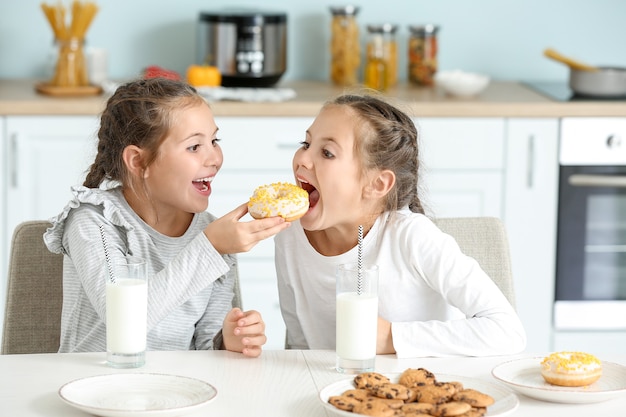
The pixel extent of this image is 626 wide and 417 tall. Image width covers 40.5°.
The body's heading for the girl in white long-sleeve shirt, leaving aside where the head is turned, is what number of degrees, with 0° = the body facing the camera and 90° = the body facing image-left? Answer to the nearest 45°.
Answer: approximately 45°

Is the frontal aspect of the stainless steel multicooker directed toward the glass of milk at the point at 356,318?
yes

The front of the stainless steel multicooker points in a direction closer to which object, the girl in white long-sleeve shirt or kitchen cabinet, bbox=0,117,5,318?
the girl in white long-sleeve shirt

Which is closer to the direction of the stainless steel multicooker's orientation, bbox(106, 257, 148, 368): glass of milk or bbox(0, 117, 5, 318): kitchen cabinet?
the glass of milk

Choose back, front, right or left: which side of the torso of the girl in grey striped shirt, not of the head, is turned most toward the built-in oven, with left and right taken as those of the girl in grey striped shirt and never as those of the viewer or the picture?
left

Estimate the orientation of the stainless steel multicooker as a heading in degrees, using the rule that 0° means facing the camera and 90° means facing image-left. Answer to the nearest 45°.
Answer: approximately 0°

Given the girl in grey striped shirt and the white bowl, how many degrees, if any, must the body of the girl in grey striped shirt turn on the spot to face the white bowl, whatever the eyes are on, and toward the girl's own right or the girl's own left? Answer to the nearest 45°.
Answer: approximately 90° to the girl's own left

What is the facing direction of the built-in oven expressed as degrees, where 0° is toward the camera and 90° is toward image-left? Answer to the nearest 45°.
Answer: approximately 0°
